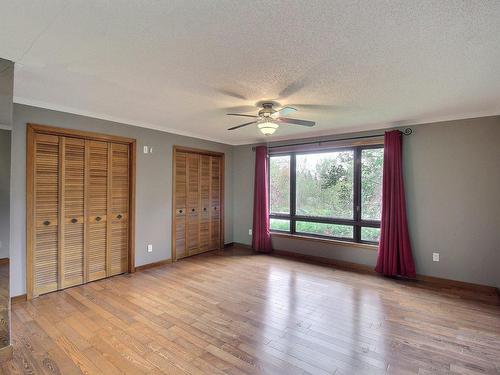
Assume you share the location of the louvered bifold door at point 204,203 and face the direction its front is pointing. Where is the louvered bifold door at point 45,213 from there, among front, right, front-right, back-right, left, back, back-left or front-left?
right

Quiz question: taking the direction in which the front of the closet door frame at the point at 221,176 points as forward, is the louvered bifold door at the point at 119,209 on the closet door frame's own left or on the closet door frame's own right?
on the closet door frame's own right

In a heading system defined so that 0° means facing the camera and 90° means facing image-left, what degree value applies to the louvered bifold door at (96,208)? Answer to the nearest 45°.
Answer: approximately 315°

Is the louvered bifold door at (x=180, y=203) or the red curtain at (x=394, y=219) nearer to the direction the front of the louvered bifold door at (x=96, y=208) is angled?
the red curtain

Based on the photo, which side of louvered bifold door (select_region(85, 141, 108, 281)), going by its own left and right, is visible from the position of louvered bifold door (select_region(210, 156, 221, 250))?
left

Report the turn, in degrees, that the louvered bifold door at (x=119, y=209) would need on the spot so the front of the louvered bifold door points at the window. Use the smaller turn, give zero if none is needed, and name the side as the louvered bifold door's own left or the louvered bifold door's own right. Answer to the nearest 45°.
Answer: approximately 45° to the louvered bifold door's own left

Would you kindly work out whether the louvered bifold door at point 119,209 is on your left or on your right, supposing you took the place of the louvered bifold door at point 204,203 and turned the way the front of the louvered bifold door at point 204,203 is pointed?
on your right

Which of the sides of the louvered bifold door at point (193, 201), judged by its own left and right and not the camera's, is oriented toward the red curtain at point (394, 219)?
front

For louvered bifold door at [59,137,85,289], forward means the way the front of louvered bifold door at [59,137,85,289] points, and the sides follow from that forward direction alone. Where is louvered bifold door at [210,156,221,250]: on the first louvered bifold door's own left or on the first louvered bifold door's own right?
on the first louvered bifold door's own left

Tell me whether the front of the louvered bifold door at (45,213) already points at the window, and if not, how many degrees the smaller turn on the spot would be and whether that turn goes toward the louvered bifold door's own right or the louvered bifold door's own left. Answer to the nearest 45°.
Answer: approximately 45° to the louvered bifold door's own left

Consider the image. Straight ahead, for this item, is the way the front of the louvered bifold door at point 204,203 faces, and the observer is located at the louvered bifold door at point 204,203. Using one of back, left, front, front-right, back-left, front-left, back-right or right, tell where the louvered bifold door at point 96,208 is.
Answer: right
